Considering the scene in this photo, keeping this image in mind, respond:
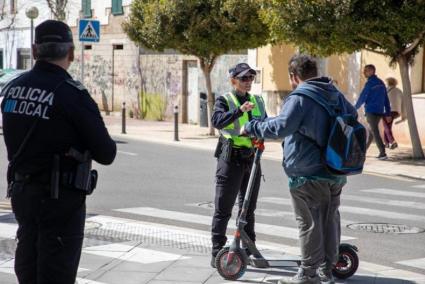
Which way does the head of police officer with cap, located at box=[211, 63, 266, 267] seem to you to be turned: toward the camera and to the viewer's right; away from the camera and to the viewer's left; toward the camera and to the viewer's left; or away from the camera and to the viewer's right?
toward the camera and to the viewer's right

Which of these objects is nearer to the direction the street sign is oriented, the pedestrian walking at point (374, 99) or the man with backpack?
the man with backpack

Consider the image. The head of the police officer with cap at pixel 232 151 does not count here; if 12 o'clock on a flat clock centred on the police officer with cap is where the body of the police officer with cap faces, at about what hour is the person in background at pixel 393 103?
The person in background is roughly at 8 o'clock from the police officer with cap.

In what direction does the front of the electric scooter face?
to the viewer's left

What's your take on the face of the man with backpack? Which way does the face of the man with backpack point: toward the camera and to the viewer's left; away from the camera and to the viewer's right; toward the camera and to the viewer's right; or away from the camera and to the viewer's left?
away from the camera and to the viewer's left

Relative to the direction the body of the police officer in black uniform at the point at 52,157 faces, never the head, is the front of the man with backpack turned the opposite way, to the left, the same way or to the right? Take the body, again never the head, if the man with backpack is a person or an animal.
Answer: to the left

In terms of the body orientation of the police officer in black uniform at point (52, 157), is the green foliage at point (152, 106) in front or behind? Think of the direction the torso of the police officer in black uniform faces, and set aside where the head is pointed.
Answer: in front

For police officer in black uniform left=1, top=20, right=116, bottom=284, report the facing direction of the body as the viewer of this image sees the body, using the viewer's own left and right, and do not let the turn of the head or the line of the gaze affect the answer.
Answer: facing away from the viewer and to the right of the viewer

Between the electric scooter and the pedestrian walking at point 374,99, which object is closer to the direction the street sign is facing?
the electric scooter

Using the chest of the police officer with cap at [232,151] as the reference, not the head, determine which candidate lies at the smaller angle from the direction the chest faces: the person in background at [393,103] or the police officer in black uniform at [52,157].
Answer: the police officer in black uniform

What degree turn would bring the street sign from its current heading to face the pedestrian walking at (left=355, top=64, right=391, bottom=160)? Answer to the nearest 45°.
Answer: approximately 45° to its left
